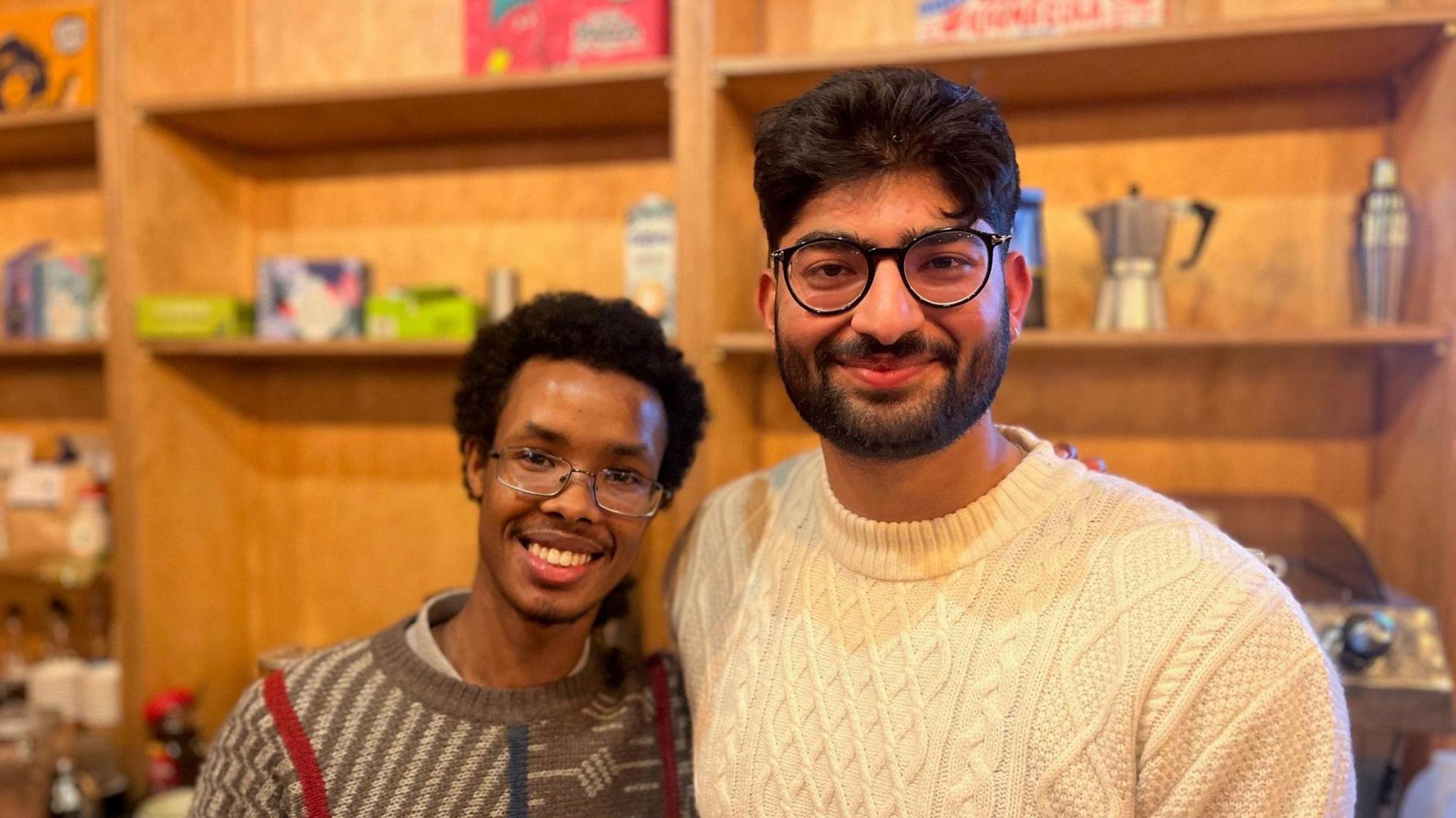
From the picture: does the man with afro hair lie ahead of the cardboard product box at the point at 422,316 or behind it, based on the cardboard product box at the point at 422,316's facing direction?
ahead

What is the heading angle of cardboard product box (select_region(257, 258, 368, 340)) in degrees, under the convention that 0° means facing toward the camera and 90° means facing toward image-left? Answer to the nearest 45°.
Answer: approximately 0°

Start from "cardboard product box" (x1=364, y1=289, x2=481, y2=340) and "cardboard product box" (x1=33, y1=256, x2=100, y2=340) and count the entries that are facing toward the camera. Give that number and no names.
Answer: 2

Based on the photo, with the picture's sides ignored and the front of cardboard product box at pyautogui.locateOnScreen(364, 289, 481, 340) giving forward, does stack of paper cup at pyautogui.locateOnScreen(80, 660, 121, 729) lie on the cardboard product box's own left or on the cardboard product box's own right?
on the cardboard product box's own right

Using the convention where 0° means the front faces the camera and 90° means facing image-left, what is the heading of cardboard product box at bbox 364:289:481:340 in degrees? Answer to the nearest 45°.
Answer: approximately 0°
